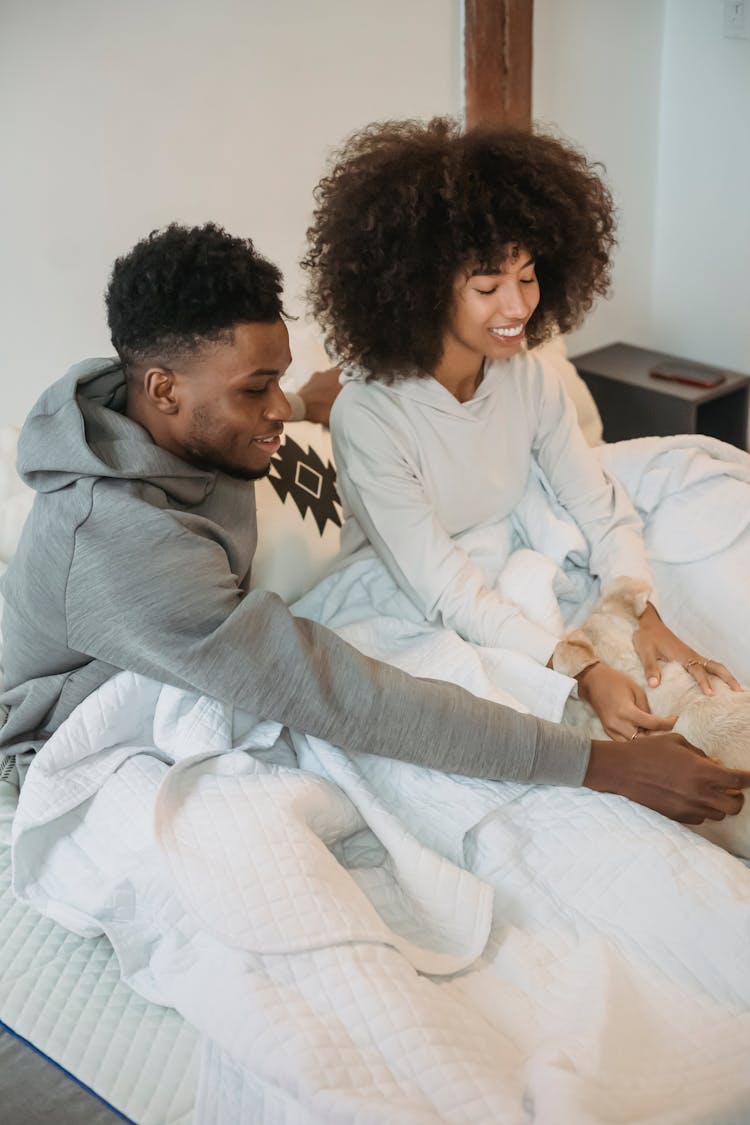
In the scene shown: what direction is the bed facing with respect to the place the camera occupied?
facing the viewer and to the right of the viewer

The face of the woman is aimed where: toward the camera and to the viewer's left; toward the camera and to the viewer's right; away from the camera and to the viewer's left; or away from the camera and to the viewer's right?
toward the camera and to the viewer's right

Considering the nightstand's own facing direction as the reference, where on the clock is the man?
The man is roughly at 2 o'clock from the nightstand.

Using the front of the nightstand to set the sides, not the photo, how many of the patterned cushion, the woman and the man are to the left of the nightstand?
0

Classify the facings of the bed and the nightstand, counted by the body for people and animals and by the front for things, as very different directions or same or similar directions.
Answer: same or similar directions

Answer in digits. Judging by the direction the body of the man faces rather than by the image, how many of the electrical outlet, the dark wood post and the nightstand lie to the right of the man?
0

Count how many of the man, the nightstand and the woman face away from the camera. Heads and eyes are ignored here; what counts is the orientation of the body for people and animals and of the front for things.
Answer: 0

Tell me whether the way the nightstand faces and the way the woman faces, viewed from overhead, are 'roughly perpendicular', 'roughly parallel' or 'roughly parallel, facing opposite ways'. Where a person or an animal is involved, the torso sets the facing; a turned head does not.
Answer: roughly parallel

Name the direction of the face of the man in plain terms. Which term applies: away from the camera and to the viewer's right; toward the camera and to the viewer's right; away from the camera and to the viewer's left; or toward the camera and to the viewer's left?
toward the camera and to the viewer's right

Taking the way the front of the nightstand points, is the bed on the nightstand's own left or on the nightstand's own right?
on the nightstand's own right

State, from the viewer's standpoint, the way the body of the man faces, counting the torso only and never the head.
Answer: to the viewer's right

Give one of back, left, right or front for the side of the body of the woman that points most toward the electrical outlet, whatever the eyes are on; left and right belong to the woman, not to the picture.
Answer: left

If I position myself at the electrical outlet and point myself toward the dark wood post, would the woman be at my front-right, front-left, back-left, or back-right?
front-left

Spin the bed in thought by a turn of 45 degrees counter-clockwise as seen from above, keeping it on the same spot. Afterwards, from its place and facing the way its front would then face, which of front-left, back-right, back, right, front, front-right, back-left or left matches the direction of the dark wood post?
left
